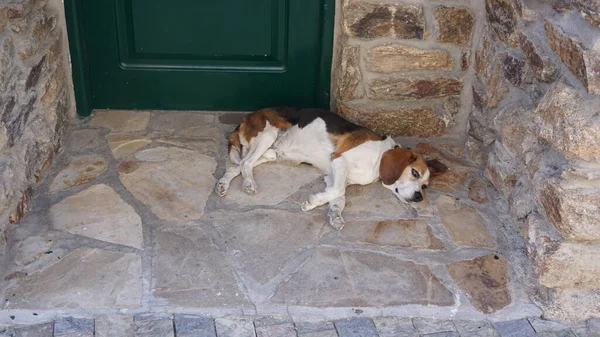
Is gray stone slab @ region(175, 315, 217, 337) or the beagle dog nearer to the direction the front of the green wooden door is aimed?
the gray stone slab

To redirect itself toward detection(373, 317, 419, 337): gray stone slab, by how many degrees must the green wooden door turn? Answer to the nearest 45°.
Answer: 0° — it already faces it

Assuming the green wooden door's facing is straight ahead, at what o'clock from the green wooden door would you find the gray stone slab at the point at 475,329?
The gray stone slab is roughly at 11 o'clock from the green wooden door.

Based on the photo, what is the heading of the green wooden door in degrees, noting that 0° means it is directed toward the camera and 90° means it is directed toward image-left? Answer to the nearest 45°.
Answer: approximately 0°

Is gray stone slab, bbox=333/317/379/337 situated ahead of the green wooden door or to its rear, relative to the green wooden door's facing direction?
ahead

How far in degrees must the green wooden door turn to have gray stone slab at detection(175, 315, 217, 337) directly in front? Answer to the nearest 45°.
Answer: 0° — it already faces it

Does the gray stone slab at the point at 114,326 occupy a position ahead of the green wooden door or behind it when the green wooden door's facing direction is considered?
ahead

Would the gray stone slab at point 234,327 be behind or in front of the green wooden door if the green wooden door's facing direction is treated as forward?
in front

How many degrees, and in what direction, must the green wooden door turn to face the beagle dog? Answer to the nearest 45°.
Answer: approximately 45° to its left
